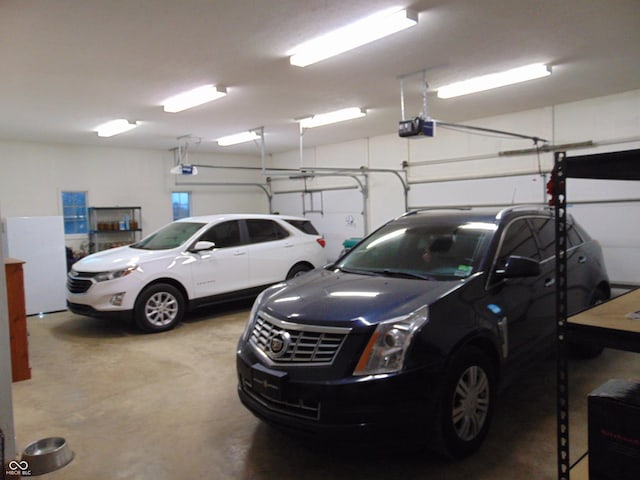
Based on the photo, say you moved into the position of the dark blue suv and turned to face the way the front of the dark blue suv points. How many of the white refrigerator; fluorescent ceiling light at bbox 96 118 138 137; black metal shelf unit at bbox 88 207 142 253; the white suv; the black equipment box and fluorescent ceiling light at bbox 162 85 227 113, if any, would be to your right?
5

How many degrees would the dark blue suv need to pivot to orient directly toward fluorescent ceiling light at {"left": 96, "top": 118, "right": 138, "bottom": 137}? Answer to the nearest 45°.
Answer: approximately 90° to its right

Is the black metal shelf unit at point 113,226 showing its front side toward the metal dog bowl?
yes

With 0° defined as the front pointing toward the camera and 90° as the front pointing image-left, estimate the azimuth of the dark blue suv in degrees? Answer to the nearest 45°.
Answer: approximately 45°

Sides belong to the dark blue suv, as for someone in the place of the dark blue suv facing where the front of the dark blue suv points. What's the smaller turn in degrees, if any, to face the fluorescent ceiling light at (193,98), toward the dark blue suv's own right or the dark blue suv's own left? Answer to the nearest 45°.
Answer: approximately 90° to the dark blue suv's own right

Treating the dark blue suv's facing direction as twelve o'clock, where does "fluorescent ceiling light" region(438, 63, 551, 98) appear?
The fluorescent ceiling light is roughly at 5 o'clock from the dark blue suv.
